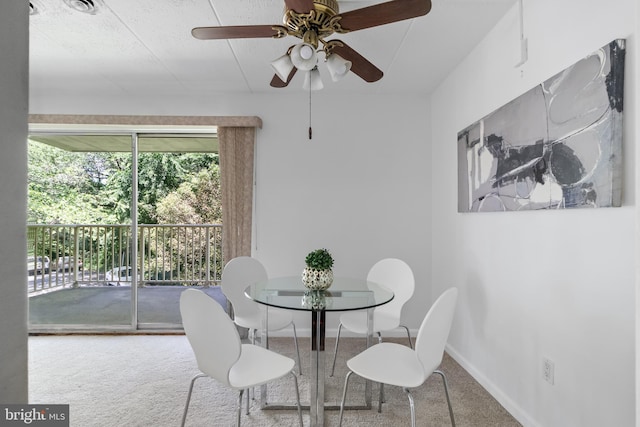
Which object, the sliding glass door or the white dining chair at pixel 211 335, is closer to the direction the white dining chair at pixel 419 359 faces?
the sliding glass door

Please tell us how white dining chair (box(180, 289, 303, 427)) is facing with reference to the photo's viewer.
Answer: facing away from the viewer and to the right of the viewer

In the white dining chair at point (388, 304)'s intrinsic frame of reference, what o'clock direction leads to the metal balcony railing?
The metal balcony railing is roughly at 2 o'clock from the white dining chair.

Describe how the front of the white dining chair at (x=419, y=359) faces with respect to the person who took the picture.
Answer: facing away from the viewer and to the left of the viewer

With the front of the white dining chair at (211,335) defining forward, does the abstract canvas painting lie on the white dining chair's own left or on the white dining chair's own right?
on the white dining chair's own right

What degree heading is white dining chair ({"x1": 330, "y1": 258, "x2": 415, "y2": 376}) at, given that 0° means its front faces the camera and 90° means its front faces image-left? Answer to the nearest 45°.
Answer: approximately 45°

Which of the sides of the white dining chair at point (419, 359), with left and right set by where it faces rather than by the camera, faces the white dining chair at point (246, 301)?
front

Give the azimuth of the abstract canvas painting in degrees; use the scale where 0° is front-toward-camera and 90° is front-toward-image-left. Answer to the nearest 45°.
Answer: approximately 45°

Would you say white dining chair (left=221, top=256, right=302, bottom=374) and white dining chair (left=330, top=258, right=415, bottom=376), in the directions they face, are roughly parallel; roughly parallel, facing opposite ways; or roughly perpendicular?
roughly perpendicular

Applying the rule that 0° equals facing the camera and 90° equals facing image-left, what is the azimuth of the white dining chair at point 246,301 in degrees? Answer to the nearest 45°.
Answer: approximately 315°

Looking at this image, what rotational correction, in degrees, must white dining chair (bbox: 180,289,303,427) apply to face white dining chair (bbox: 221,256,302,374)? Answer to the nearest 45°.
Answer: approximately 45° to its left

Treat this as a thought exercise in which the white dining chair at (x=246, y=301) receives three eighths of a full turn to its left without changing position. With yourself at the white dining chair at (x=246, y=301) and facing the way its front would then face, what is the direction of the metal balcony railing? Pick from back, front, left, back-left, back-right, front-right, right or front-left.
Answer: front-left

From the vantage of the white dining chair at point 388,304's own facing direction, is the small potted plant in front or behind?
in front

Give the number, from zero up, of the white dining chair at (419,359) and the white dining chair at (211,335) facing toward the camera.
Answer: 0

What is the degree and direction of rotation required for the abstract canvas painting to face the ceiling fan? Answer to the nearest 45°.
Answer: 0° — it already faces it

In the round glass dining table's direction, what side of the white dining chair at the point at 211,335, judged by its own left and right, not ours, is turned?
front

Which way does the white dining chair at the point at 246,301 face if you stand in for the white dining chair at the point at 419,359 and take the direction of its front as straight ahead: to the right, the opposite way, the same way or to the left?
the opposite way
